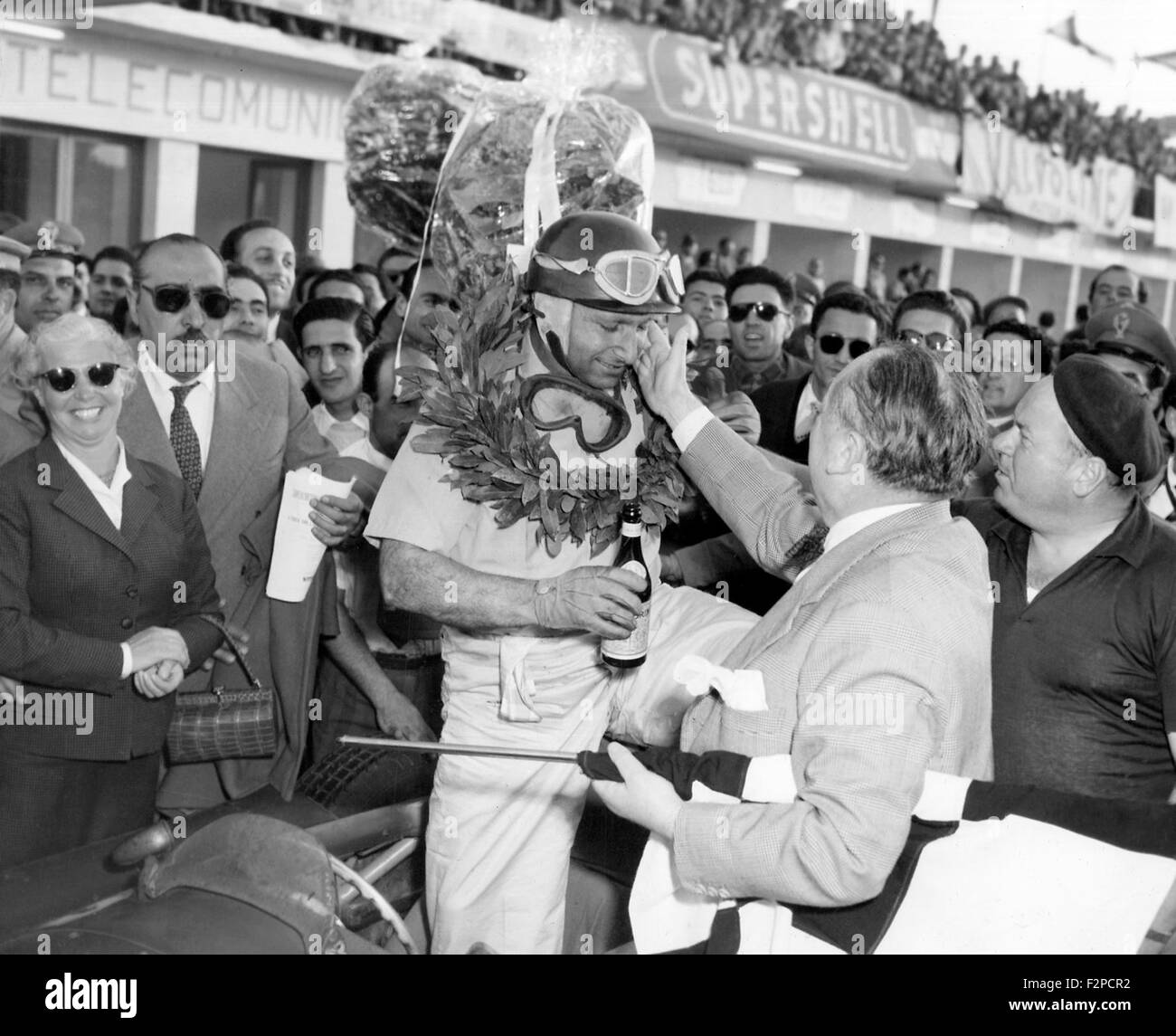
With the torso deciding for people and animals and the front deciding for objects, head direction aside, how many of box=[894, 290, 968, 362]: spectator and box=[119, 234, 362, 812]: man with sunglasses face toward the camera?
2

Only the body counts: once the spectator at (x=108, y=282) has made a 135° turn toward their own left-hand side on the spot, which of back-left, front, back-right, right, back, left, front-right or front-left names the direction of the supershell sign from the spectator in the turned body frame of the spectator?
front

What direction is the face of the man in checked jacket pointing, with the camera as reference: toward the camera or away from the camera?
away from the camera

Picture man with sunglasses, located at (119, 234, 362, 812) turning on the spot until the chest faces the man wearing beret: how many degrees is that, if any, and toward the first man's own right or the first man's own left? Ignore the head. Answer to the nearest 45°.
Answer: approximately 45° to the first man's own left

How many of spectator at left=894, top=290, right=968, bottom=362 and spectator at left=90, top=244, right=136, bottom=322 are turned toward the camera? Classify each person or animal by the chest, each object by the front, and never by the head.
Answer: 2

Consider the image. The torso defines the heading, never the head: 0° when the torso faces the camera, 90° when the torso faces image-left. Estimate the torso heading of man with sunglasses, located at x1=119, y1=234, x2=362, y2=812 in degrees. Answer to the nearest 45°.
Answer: approximately 0°

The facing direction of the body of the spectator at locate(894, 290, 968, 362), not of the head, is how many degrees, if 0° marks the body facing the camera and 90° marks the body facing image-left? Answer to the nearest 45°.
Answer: approximately 0°
